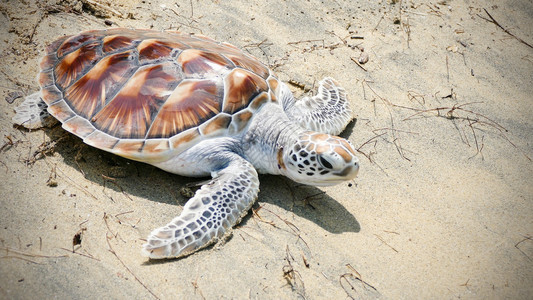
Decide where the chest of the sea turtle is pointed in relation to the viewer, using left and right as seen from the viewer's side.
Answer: facing the viewer and to the right of the viewer
